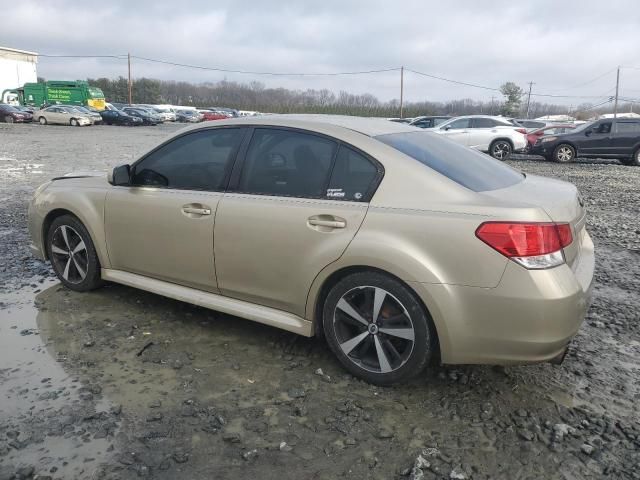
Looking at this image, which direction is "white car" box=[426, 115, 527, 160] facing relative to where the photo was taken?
to the viewer's left

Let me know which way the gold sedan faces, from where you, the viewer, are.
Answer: facing away from the viewer and to the left of the viewer

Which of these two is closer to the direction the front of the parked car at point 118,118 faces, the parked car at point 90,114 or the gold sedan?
the gold sedan

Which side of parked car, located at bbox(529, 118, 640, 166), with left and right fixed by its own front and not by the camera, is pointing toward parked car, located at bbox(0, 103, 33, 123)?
front

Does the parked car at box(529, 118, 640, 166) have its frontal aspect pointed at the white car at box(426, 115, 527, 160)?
yes

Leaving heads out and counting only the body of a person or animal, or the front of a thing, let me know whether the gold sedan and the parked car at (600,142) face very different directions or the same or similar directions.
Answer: same or similar directions

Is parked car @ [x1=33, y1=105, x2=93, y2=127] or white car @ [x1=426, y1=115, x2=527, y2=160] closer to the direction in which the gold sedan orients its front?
the parked car

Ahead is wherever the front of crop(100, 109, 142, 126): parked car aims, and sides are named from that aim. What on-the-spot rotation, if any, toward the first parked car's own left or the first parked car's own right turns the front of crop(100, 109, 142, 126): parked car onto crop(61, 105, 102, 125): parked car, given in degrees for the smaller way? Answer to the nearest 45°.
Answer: approximately 135° to the first parked car's own right

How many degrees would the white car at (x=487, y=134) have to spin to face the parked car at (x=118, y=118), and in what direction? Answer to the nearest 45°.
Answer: approximately 45° to its right

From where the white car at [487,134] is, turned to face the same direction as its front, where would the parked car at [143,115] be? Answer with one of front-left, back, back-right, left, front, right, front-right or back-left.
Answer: front-right

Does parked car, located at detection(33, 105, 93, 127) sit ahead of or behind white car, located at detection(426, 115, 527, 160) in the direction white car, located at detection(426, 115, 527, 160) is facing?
ahead

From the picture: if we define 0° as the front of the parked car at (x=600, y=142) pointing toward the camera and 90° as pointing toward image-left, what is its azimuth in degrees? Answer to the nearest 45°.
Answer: approximately 90°
